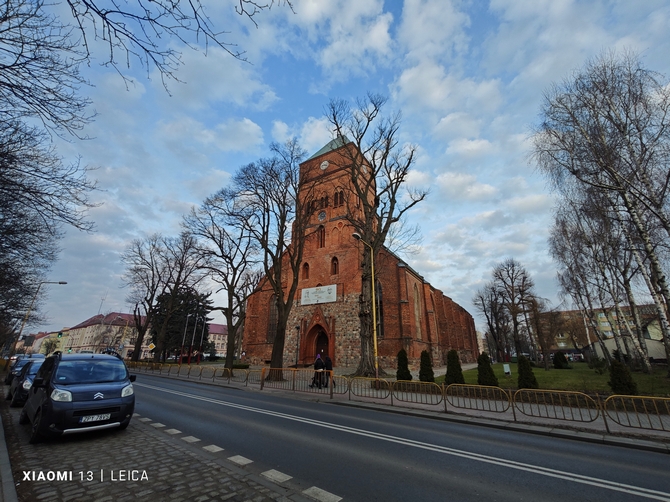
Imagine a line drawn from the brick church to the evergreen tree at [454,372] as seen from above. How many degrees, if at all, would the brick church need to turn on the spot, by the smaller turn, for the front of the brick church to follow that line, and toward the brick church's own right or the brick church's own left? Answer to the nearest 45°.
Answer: approximately 90° to the brick church's own left

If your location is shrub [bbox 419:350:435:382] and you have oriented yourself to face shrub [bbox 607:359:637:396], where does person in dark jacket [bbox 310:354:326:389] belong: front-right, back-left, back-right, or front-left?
back-right

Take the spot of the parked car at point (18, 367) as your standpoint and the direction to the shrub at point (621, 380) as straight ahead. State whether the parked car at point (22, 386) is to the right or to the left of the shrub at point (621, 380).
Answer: right

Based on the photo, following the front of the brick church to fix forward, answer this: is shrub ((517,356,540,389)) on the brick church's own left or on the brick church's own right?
on the brick church's own left

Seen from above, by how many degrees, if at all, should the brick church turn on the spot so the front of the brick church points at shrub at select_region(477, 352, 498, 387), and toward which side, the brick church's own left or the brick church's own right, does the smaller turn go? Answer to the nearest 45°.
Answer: approximately 90° to the brick church's own left

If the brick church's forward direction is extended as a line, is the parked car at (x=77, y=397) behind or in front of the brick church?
in front

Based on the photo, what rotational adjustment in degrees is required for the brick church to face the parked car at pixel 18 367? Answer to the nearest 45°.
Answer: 0° — it already faces it

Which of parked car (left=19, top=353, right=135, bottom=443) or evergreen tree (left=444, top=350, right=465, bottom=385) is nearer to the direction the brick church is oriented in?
the parked car

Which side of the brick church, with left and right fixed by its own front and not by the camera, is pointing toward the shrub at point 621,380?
left
